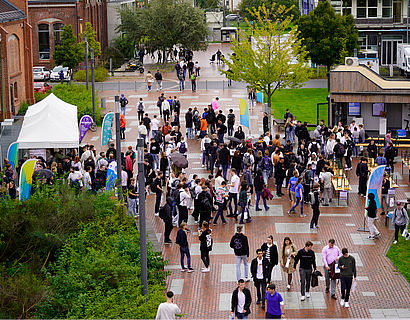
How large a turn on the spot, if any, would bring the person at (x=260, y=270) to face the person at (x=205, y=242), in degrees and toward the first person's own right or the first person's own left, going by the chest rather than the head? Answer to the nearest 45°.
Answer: approximately 135° to the first person's own right

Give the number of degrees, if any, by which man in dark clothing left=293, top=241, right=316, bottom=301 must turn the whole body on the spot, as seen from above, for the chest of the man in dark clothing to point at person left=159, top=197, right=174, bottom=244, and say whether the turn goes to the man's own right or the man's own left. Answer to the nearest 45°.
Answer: approximately 135° to the man's own right

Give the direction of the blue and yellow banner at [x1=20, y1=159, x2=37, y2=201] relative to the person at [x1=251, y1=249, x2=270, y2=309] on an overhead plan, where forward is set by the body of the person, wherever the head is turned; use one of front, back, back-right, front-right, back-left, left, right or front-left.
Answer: back-right

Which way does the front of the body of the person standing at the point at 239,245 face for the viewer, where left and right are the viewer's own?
facing away from the viewer

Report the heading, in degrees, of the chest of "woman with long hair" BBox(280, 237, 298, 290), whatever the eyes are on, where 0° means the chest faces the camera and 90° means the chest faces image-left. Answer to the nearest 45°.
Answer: approximately 0°
